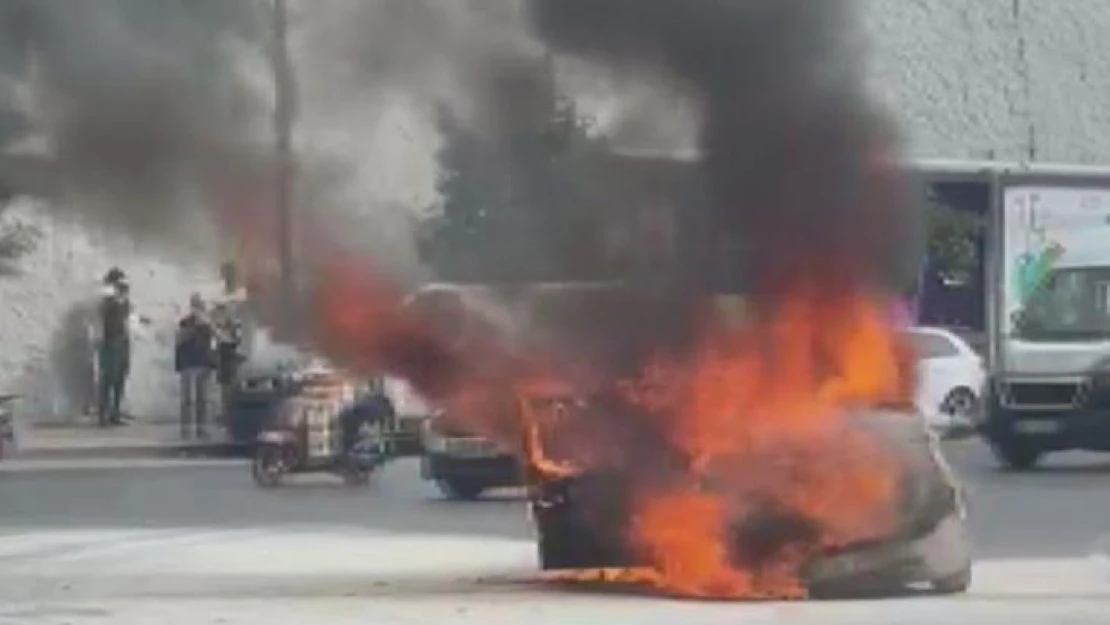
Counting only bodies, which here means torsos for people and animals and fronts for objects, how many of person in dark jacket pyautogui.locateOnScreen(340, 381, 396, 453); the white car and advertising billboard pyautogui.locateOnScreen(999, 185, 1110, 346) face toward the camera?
1

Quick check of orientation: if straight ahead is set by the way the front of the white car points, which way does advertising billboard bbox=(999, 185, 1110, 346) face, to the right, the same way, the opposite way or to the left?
to the left

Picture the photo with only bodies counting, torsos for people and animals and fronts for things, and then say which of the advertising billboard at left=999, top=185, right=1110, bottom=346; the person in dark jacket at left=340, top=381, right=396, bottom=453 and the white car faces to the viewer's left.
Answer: the white car

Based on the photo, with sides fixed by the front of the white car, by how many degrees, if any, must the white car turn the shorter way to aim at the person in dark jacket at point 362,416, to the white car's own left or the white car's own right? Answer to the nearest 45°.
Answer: approximately 45° to the white car's own left

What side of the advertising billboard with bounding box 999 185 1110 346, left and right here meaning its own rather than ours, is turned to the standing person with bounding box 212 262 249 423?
right

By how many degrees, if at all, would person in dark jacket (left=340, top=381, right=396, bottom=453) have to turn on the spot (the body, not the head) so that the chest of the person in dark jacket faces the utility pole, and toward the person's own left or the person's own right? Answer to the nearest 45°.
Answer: approximately 90° to the person's own right

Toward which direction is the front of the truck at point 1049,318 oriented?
toward the camera

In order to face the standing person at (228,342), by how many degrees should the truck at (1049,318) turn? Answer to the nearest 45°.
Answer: approximately 90° to its right

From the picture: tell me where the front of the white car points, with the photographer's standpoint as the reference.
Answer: facing to the left of the viewer

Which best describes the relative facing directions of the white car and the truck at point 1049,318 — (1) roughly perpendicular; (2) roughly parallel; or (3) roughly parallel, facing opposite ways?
roughly perpendicular
